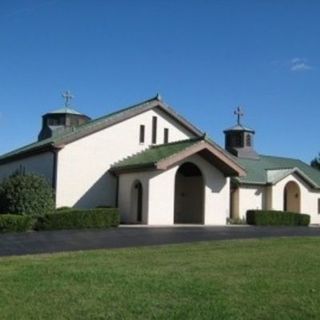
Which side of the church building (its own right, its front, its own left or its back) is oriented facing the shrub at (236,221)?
front

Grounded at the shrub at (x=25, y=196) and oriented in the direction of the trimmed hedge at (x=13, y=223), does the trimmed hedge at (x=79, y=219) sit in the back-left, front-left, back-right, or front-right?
front-left

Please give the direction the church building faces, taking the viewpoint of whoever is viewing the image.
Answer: facing the viewer and to the right of the viewer

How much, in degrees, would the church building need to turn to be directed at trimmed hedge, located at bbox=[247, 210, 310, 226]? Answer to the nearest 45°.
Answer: approximately 45° to its left

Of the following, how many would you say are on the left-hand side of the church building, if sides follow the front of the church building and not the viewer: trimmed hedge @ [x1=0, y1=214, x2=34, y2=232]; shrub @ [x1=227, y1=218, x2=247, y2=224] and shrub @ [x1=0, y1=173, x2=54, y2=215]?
1

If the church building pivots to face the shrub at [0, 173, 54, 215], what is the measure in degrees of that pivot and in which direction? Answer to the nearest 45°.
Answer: approximately 90° to its right

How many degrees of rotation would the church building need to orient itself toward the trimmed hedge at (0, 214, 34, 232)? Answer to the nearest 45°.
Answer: approximately 90° to its right

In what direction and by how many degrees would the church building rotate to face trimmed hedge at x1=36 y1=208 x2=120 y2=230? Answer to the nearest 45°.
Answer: approximately 45° to its right

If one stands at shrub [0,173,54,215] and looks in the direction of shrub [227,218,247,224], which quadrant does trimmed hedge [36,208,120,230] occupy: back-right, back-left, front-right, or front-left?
front-right

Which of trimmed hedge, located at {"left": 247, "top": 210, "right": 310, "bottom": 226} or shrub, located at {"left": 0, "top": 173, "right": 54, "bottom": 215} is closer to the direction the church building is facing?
the trimmed hedge

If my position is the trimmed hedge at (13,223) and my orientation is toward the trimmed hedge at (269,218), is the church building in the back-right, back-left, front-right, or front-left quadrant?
front-left
